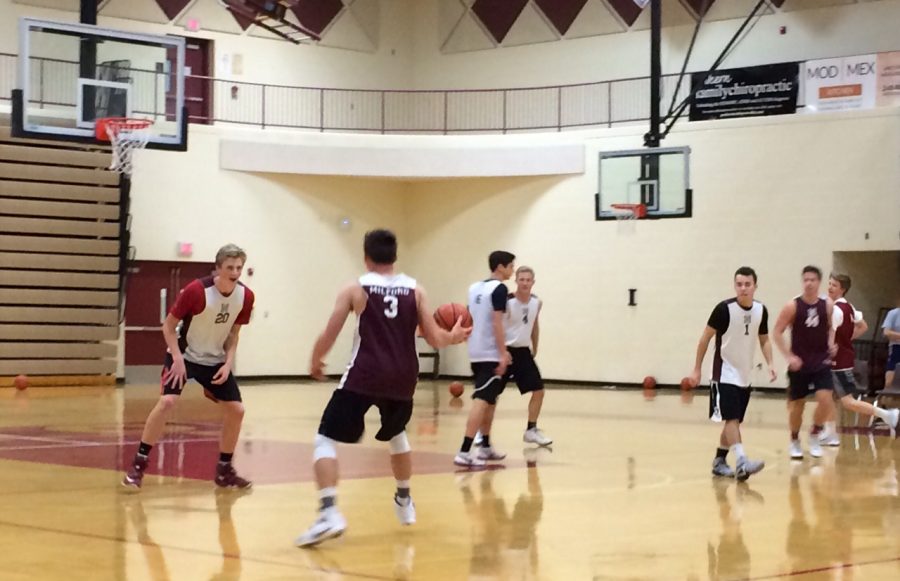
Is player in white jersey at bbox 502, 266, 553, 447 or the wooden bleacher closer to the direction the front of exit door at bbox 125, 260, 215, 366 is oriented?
the player in white jersey

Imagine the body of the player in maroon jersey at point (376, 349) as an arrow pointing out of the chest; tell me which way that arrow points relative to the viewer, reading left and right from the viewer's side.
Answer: facing away from the viewer

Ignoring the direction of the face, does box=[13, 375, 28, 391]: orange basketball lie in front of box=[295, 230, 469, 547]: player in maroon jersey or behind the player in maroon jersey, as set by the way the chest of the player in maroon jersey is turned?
in front

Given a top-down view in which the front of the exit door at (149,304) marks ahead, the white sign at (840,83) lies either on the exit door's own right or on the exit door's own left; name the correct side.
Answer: on the exit door's own left

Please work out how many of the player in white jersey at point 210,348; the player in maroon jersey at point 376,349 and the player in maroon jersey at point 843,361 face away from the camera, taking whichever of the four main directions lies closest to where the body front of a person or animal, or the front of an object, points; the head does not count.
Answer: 1

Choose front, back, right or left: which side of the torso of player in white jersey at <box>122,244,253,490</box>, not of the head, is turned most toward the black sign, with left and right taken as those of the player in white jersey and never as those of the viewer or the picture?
left

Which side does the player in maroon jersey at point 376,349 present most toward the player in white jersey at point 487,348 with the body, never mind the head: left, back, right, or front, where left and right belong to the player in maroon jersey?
front

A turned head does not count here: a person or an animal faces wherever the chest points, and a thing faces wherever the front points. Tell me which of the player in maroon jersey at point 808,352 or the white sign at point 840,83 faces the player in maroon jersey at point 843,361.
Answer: the white sign

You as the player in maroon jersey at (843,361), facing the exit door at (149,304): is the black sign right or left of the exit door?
right

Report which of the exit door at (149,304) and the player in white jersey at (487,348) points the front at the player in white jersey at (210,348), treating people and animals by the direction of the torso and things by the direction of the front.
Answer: the exit door
